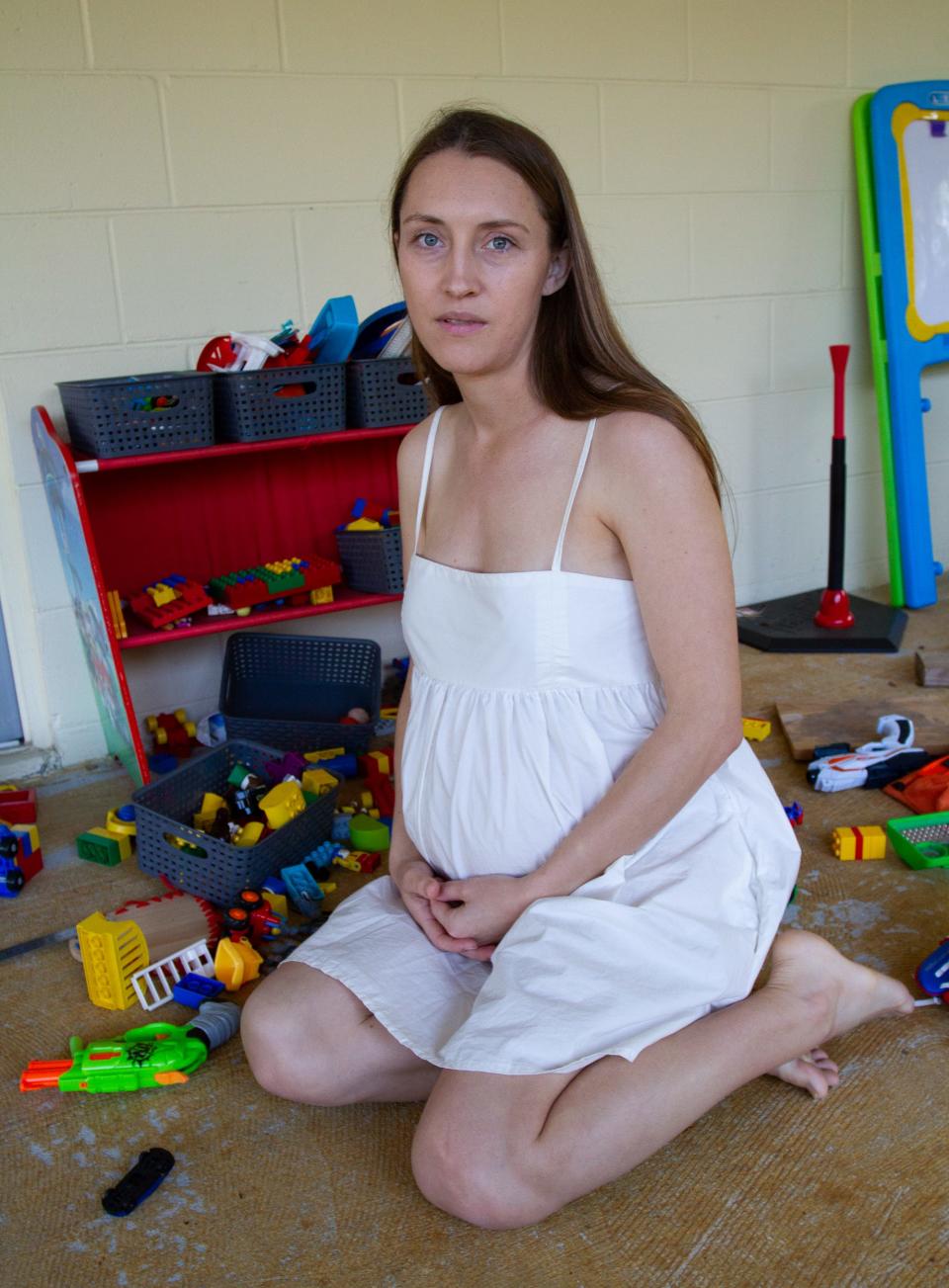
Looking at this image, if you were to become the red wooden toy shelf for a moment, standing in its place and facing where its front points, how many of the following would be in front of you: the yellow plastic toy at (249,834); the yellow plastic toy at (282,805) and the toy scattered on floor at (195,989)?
3

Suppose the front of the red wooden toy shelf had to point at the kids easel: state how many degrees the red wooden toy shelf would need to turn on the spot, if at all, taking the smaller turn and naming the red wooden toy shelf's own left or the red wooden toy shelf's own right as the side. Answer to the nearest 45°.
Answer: approximately 90° to the red wooden toy shelf's own left

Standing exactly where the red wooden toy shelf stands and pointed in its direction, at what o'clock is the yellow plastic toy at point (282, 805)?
The yellow plastic toy is roughly at 12 o'clock from the red wooden toy shelf.

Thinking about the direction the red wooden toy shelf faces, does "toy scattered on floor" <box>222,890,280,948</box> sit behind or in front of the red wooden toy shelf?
in front

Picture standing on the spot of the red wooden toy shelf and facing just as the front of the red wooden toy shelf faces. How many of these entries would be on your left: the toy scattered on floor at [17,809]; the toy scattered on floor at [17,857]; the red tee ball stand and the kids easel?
2

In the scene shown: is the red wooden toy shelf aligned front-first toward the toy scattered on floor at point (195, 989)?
yes

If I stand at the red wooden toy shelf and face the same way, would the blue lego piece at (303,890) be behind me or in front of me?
in front

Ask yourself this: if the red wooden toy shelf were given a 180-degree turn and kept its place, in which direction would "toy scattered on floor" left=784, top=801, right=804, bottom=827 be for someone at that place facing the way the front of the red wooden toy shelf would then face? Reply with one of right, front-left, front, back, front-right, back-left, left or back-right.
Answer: back-right

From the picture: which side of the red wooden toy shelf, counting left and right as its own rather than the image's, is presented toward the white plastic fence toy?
front

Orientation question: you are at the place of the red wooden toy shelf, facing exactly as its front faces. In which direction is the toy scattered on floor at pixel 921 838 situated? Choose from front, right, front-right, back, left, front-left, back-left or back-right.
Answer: front-left

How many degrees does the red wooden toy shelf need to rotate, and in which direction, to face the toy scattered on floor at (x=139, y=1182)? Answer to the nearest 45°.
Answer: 0° — it already faces it

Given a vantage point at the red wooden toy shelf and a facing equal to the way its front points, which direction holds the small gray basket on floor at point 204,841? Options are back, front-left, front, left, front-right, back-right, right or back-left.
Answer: front

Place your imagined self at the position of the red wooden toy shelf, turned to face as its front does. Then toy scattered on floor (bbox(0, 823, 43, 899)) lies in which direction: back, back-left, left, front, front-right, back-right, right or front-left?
front-right

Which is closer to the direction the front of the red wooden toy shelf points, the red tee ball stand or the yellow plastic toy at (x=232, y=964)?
the yellow plastic toy

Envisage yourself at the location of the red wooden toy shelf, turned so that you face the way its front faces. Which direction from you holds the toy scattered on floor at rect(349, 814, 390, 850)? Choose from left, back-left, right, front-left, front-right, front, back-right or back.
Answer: front

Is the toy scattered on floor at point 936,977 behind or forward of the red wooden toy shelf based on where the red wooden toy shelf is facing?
forward

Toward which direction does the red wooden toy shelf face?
toward the camera
